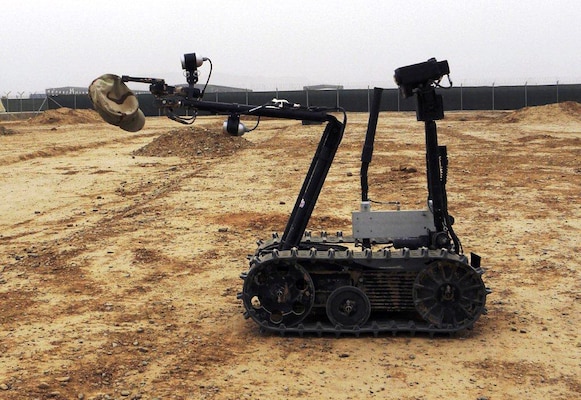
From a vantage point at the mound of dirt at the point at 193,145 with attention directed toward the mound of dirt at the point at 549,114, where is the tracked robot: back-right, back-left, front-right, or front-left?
back-right

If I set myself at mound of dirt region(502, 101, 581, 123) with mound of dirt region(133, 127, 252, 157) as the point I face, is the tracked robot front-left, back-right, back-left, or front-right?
front-left

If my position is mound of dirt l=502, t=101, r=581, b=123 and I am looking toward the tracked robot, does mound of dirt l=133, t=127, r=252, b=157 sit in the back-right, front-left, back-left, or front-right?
front-right

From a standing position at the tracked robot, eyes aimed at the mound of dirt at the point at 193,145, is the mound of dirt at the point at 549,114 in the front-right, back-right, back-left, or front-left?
front-right

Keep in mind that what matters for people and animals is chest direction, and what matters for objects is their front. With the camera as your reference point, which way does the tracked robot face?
facing to the left of the viewer

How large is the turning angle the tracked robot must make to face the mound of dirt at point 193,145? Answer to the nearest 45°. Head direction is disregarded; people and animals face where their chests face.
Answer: approximately 90° to its right

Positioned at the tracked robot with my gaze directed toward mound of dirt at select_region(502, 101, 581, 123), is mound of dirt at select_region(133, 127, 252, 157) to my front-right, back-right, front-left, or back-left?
front-left

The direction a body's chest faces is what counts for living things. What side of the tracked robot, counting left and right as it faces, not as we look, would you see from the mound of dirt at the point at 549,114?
right
